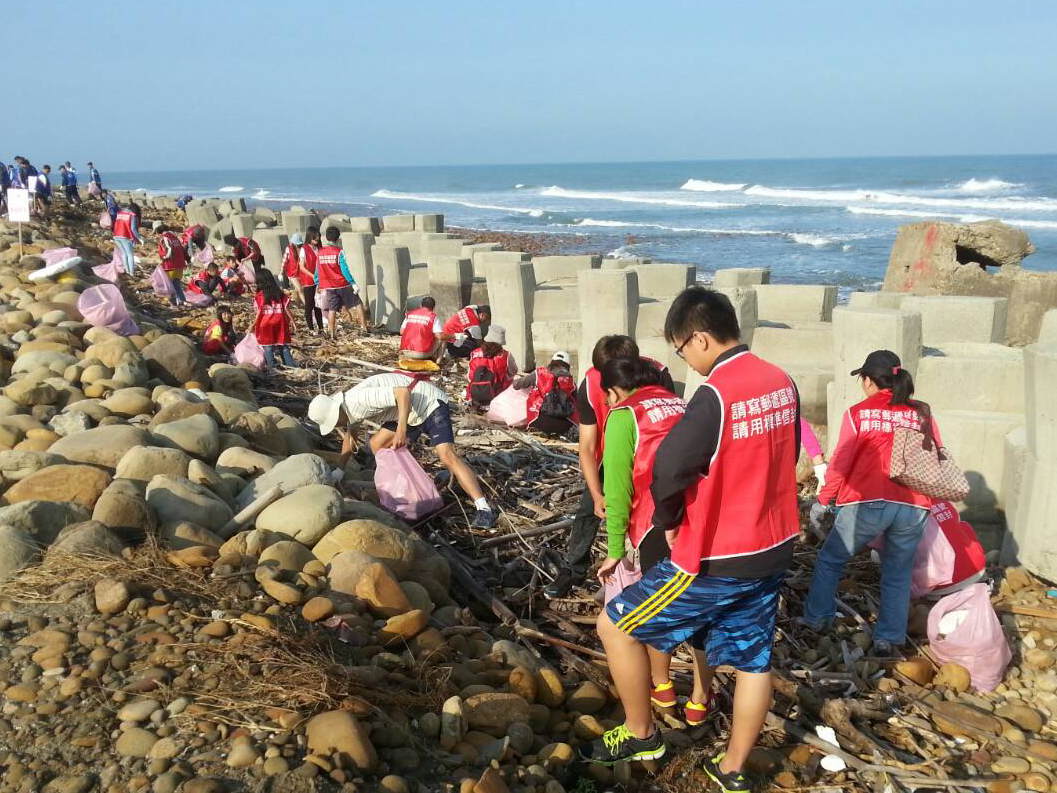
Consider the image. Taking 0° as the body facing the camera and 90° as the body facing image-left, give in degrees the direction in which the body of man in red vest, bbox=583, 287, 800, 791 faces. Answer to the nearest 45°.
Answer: approximately 135°

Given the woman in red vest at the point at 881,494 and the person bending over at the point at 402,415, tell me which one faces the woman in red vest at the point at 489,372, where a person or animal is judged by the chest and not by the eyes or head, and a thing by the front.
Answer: the woman in red vest at the point at 881,494

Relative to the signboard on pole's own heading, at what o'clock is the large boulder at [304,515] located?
The large boulder is roughly at 12 o'clock from the signboard on pole.

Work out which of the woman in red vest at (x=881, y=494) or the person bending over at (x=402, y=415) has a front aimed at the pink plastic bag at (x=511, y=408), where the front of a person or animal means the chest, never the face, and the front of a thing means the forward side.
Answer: the woman in red vest

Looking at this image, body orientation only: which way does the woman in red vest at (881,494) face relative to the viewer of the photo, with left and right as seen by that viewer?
facing away from the viewer and to the left of the viewer

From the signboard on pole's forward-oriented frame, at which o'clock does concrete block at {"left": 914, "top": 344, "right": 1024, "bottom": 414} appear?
The concrete block is roughly at 11 o'clock from the signboard on pole.

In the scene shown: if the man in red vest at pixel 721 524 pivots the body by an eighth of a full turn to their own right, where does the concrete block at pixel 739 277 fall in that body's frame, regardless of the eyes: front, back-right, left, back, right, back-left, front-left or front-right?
front

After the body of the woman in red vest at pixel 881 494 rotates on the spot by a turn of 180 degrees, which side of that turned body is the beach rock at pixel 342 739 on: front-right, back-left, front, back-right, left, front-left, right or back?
right

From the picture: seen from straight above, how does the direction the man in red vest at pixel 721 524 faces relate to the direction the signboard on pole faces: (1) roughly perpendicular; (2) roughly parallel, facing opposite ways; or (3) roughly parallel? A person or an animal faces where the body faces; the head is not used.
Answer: roughly parallel, facing opposite ways

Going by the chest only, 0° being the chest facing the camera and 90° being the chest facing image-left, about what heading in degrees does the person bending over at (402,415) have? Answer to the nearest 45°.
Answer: approximately 90°

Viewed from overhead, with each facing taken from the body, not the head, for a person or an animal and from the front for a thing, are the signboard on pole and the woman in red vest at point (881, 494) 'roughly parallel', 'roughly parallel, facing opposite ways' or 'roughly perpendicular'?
roughly parallel, facing opposite ways

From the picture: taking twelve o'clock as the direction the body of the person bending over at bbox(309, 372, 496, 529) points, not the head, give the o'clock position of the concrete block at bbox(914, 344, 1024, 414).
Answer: The concrete block is roughly at 6 o'clock from the person bending over.

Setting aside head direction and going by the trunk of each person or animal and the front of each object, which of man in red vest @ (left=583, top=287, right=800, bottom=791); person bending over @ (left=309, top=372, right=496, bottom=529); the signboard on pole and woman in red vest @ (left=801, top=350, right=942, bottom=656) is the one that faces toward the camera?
the signboard on pole

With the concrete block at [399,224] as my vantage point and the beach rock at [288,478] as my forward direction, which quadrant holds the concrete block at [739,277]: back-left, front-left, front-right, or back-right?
front-left

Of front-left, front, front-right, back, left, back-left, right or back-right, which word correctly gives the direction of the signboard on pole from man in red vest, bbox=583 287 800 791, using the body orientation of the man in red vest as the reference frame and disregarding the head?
front

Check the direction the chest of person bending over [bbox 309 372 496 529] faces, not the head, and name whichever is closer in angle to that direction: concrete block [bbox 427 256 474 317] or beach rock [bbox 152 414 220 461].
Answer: the beach rock

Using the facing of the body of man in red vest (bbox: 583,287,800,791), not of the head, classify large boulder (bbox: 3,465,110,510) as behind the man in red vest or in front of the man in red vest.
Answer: in front

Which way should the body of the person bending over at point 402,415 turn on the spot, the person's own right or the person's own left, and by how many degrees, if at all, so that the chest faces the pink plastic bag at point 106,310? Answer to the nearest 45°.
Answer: approximately 45° to the person's own right

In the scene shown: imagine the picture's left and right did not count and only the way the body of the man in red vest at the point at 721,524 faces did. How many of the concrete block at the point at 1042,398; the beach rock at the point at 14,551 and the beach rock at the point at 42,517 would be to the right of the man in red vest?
1

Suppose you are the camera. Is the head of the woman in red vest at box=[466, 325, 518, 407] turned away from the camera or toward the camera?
away from the camera
